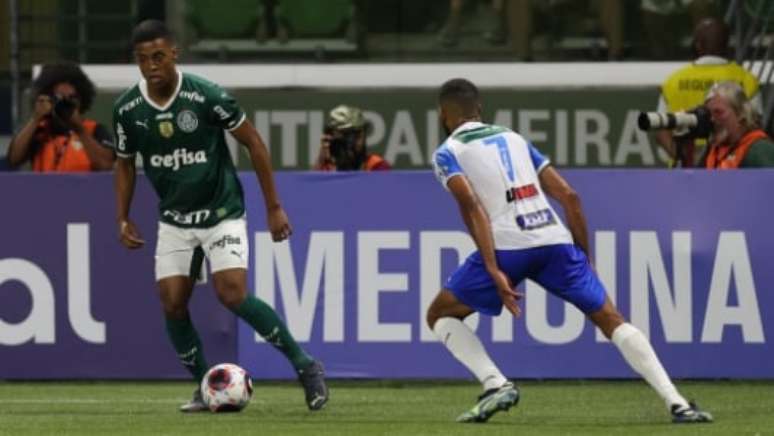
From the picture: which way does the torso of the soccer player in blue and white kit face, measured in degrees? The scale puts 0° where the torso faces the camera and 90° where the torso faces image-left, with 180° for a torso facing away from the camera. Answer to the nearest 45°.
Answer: approximately 135°

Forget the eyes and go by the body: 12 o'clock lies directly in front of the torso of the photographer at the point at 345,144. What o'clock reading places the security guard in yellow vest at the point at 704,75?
the security guard in yellow vest at the point at 704,75 is roughly at 9 o'clock from the photographer at the point at 345,144.

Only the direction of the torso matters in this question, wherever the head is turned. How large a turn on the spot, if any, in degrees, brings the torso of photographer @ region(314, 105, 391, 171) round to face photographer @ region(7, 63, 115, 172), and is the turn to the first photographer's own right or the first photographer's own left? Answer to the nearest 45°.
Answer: approximately 90° to the first photographer's own right

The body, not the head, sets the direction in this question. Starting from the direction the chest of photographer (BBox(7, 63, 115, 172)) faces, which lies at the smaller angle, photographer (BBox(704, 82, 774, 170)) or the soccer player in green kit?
the soccer player in green kit

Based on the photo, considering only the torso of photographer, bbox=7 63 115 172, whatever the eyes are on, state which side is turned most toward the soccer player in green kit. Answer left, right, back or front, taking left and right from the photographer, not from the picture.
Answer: front

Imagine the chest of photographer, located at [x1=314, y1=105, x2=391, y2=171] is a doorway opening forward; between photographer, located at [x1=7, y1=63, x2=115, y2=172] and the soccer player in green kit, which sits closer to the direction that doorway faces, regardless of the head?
the soccer player in green kit

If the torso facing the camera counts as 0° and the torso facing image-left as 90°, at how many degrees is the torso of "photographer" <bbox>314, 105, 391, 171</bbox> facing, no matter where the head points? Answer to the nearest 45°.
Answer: approximately 0°
